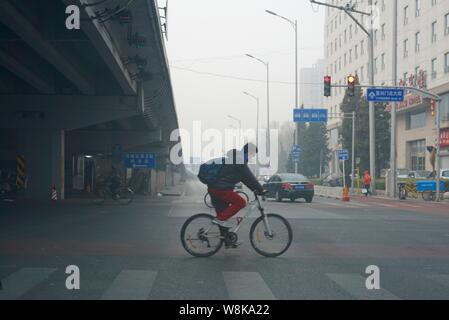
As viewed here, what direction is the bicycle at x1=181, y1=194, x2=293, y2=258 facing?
to the viewer's right

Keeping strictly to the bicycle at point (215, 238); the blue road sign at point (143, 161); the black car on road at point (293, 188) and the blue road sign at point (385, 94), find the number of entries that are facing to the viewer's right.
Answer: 1

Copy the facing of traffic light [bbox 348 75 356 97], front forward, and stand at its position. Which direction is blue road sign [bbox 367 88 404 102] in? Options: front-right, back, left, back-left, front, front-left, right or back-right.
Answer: back-left

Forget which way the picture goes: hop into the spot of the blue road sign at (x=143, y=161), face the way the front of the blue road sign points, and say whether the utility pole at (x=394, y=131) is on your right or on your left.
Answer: on your left

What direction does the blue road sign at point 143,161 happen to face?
toward the camera

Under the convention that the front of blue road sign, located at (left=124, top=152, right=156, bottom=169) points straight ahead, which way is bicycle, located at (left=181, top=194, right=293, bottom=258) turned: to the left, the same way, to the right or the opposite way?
to the left

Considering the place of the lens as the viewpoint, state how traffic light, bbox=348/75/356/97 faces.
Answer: facing the viewer

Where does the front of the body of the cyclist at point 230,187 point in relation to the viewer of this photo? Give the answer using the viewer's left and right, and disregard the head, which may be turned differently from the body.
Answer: facing to the right of the viewer

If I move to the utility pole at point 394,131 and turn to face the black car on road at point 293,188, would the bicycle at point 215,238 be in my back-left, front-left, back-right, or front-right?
front-left
